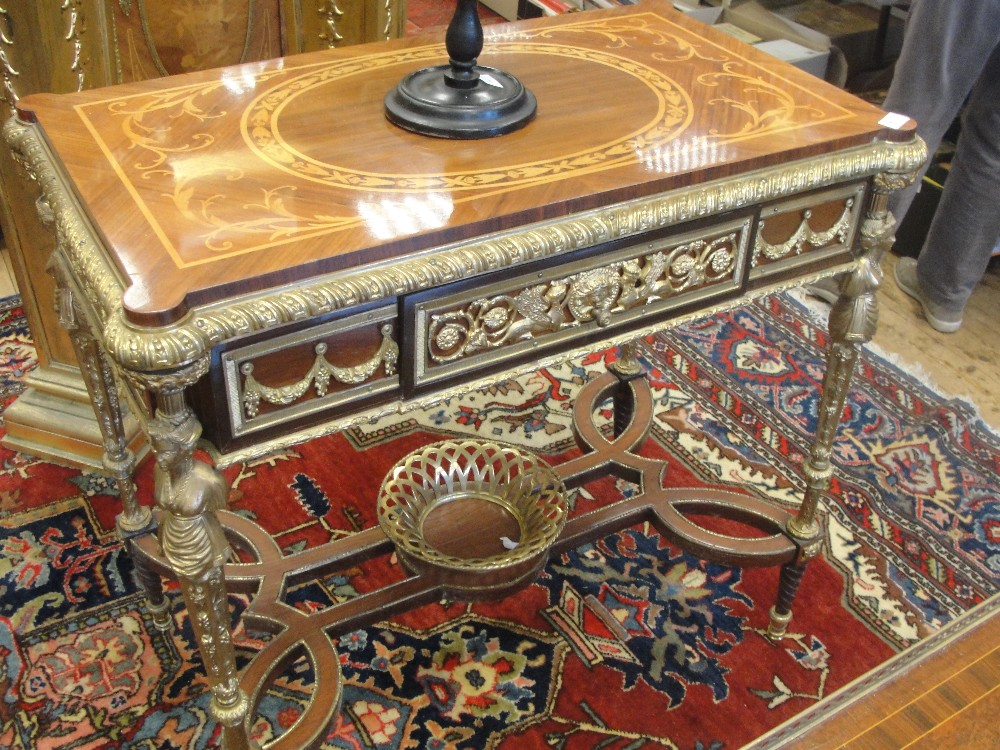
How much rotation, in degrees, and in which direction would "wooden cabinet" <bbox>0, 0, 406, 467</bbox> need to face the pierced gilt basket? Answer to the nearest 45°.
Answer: approximately 45° to its left

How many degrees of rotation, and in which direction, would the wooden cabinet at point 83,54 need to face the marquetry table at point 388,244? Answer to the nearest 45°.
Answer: approximately 45° to its left

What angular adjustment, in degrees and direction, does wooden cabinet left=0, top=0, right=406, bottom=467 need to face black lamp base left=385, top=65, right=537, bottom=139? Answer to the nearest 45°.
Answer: approximately 45° to its left

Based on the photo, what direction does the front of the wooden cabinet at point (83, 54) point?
toward the camera

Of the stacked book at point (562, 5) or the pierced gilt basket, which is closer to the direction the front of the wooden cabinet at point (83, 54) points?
the pierced gilt basket

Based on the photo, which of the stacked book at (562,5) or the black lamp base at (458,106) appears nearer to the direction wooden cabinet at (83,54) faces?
the black lamp base

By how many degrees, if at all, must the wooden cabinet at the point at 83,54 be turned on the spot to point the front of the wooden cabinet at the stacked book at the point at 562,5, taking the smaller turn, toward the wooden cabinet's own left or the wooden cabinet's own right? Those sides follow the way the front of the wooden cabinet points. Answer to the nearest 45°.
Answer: approximately 135° to the wooden cabinet's own left
